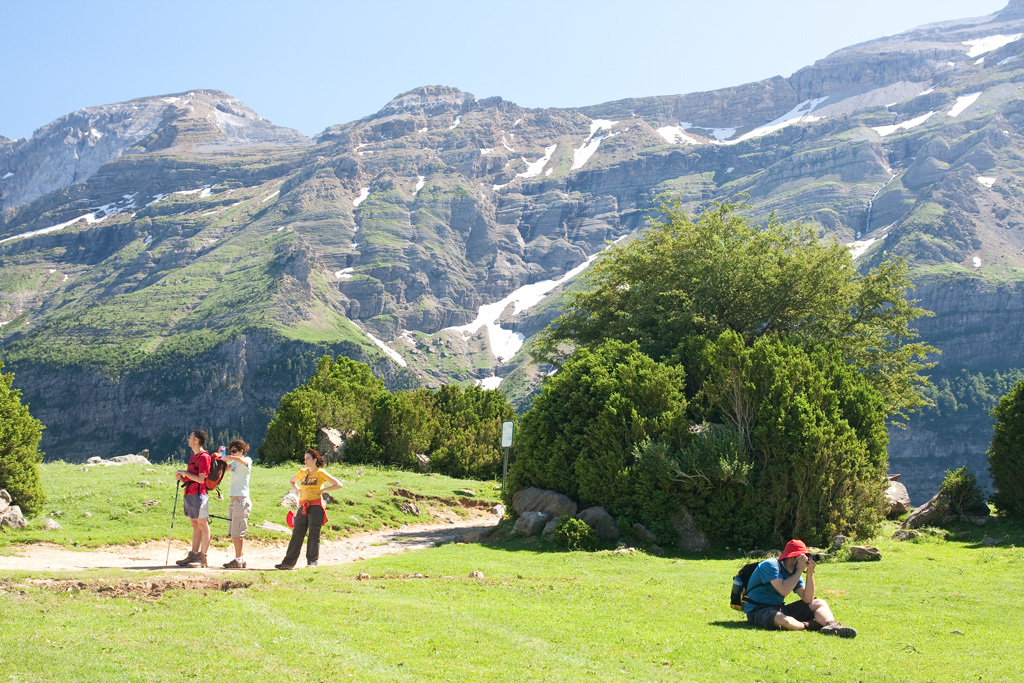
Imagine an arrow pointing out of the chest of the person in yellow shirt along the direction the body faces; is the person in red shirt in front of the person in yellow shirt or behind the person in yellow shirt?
in front

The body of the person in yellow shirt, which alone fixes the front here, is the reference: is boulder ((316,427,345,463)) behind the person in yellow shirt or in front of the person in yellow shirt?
behind

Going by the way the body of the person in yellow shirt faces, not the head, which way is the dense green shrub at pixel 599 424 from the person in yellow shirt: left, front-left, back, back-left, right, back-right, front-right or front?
back

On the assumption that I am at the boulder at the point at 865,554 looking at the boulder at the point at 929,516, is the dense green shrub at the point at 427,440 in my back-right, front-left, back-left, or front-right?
front-left

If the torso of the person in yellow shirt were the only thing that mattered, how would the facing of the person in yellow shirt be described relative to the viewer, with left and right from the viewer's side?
facing the viewer and to the left of the viewer

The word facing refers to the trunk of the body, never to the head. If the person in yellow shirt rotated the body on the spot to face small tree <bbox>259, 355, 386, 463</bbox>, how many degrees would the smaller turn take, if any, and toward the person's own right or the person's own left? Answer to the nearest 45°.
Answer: approximately 135° to the person's own right

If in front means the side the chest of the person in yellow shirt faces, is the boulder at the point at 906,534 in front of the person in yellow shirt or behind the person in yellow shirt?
behind

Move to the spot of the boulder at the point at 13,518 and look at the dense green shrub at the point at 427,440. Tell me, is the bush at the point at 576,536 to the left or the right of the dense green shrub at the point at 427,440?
right

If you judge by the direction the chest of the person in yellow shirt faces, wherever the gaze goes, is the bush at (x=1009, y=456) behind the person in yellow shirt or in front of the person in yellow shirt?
behind

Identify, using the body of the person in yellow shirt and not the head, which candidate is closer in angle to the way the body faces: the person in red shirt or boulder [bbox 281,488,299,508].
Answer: the person in red shirt

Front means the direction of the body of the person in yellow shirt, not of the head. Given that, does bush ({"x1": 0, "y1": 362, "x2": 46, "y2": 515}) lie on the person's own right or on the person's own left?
on the person's own right
